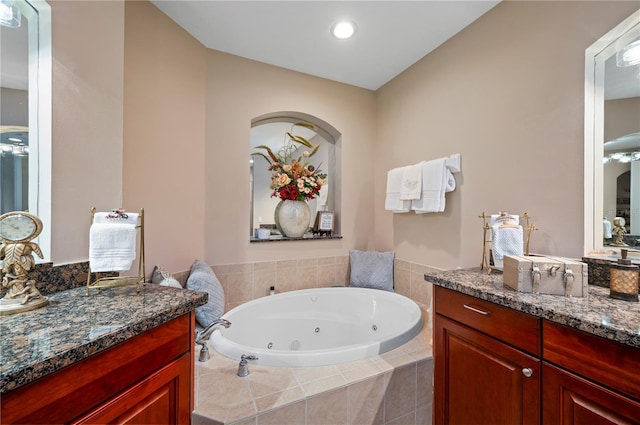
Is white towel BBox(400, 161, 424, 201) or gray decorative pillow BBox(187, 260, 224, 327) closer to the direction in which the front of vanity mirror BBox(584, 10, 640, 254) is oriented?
the gray decorative pillow

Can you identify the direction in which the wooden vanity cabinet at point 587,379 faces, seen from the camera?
facing the viewer and to the left of the viewer

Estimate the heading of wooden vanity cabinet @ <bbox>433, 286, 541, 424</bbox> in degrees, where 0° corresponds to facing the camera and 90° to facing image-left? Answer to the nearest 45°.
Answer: approximately 45°

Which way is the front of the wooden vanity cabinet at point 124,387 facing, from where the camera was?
facing the viewer and to the right of the viewer

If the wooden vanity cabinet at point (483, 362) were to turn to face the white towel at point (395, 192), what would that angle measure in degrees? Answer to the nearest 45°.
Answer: approximately 90° to its right

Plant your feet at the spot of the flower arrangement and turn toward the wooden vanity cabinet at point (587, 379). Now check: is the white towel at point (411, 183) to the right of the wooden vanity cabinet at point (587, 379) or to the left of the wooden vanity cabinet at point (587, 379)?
left

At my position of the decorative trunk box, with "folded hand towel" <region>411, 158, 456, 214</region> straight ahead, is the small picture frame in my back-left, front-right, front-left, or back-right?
front-left

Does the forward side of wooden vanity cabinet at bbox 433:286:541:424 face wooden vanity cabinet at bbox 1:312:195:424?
yes

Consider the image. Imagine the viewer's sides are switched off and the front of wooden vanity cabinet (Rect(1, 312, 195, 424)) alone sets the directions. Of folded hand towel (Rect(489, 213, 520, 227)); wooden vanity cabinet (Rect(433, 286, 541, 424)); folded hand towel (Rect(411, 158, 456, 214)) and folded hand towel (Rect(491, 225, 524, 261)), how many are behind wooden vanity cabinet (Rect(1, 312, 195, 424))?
0

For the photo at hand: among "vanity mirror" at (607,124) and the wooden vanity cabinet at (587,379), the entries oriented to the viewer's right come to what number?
0

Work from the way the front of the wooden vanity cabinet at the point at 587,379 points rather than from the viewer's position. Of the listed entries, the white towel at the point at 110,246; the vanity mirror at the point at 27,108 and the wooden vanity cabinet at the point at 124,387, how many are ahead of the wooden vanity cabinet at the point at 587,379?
3

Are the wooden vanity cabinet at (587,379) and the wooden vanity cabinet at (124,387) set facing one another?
yes

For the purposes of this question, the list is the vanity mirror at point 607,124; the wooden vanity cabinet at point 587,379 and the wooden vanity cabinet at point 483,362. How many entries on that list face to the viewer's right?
0

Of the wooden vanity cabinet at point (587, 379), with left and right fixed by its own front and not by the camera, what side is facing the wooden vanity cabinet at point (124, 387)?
front

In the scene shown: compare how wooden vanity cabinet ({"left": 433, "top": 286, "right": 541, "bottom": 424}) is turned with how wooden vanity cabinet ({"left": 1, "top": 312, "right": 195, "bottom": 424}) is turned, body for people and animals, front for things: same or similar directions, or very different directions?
very different directions
